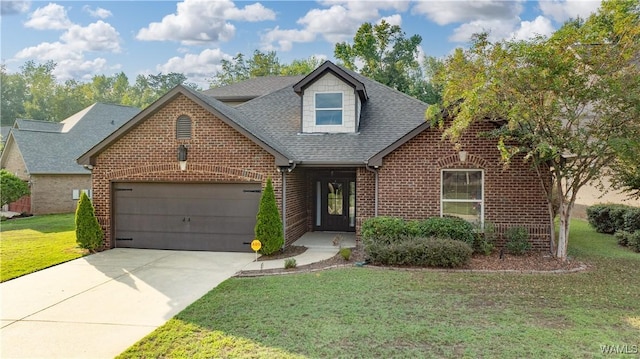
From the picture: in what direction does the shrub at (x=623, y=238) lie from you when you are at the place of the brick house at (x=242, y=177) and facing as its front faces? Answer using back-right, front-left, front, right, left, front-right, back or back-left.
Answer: left

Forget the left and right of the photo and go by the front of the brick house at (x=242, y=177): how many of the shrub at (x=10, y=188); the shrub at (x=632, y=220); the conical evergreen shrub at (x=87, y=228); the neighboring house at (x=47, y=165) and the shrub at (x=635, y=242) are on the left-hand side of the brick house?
2

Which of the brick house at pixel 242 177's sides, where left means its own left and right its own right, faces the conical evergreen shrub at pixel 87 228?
right

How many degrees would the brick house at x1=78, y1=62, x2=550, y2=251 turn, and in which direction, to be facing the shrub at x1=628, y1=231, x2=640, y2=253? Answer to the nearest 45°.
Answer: approximately 90° to its left

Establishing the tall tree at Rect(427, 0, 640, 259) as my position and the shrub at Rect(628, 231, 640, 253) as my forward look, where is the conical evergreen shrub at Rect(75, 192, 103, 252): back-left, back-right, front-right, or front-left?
back-left

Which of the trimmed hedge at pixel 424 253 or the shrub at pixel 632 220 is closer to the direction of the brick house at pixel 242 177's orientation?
the trimmed hedge

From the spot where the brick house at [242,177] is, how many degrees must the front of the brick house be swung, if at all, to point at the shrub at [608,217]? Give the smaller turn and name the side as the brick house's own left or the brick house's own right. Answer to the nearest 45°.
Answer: approximately 90° to the brick house's own left

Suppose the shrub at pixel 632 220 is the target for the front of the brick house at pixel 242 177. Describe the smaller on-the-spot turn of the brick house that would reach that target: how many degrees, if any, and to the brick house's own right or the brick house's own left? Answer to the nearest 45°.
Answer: approximately 90° to the brick house's own left

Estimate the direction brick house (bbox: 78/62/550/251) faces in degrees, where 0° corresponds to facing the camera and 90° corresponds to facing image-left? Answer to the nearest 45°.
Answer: approximately 0°

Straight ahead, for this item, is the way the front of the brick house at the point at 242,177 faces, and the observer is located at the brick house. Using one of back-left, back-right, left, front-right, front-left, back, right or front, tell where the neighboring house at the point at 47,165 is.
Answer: back-right
